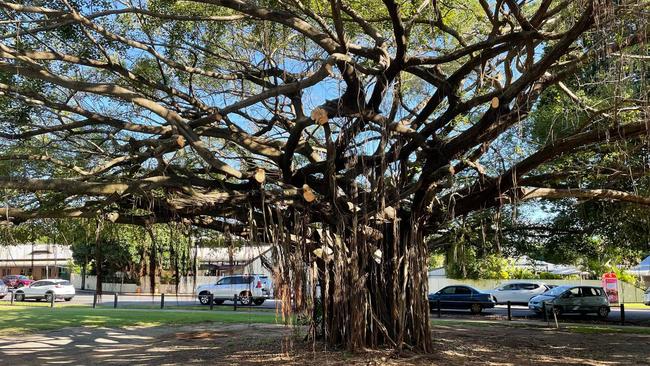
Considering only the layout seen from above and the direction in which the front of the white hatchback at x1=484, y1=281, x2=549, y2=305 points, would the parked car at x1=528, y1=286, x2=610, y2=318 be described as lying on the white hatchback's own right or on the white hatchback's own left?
on the white hatchback's own left

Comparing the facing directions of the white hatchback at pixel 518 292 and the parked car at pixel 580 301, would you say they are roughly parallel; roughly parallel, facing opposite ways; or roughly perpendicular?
roughly parallel

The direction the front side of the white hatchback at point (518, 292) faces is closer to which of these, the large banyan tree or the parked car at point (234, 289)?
the parked car

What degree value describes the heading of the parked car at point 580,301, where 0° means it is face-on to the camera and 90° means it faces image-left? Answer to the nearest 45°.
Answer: approximately 90°

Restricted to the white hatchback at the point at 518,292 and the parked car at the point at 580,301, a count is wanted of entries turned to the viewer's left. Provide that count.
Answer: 2

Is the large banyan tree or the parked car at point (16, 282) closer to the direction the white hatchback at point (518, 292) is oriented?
the parked car

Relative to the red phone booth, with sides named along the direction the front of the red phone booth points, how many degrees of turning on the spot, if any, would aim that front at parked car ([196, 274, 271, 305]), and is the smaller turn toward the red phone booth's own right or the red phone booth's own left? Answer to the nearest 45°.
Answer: approximately 45° to the red phone booth's own right

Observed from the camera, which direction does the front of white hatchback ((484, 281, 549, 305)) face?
facing to the left of the viewer

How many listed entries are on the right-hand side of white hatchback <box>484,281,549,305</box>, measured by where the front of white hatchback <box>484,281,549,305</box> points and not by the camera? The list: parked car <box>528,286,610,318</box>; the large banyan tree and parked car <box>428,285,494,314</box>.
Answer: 0

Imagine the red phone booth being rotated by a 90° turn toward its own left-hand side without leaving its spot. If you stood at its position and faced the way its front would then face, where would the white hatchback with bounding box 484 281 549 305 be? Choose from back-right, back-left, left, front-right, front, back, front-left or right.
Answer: back-right

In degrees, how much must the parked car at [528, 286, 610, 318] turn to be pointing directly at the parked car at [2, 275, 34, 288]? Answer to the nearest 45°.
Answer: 0° — it already faces it

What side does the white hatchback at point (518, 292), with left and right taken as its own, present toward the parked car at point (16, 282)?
front

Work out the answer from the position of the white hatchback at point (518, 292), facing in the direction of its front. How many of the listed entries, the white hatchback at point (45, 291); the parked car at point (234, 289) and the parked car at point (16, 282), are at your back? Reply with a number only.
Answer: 0

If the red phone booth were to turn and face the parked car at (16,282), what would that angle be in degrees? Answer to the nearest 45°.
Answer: approximately 90° to its right

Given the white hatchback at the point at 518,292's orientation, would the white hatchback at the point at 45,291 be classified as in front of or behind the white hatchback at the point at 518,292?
in front

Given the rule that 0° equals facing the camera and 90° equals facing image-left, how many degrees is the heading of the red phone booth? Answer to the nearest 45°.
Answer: approximately 0°
